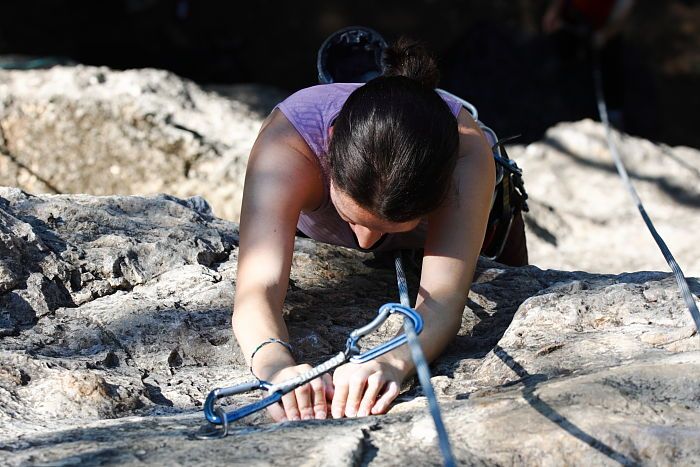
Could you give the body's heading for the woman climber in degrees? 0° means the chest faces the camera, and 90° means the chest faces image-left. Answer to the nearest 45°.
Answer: approximately 0°

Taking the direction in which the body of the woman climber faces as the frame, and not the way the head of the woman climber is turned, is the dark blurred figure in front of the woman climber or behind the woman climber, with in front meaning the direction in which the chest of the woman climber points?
behind
